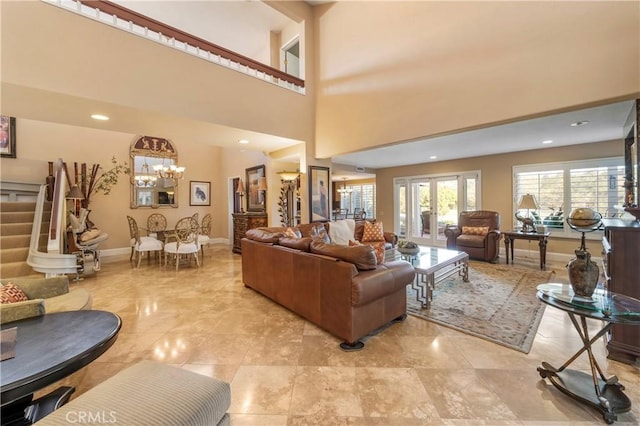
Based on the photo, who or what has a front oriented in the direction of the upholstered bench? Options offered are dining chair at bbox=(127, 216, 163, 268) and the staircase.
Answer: the staircase

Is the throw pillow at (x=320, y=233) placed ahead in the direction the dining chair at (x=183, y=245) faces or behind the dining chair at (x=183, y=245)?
behind

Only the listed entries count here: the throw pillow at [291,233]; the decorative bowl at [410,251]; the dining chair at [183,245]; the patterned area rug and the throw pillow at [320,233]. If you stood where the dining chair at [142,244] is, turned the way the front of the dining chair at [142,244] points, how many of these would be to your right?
5

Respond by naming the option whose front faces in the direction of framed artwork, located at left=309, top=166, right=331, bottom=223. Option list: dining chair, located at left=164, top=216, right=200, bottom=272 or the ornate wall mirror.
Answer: the ornate wall mirror

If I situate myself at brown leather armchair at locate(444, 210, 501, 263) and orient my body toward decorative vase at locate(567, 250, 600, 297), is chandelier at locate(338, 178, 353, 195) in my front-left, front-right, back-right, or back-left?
back-right

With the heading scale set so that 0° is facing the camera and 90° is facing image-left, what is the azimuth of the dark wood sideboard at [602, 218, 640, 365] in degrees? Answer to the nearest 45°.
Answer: approximately 90°

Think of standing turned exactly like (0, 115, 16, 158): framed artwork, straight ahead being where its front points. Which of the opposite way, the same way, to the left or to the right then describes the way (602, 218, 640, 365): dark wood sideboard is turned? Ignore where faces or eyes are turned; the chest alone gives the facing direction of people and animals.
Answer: the opposite way

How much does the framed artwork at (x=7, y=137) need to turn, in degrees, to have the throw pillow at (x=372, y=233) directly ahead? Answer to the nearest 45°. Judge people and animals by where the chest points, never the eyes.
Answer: approximately 45° to its left
